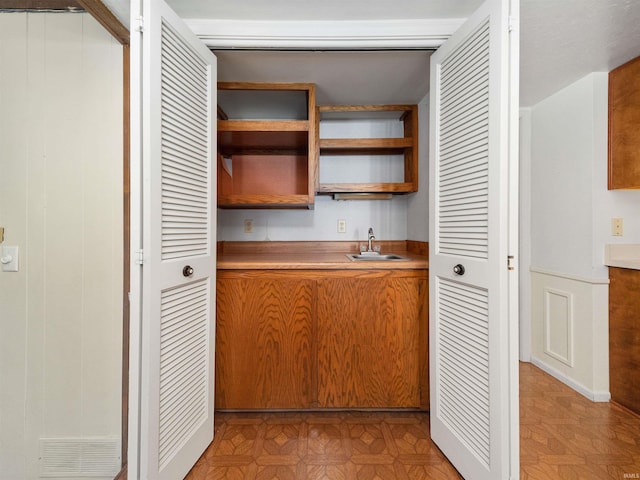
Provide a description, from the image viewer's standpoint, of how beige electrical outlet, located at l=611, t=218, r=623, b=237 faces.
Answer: facing the viewer

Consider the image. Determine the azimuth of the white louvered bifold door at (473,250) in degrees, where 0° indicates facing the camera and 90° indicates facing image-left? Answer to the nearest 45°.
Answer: approximately 45°

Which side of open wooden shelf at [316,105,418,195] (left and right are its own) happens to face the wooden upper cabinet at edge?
left

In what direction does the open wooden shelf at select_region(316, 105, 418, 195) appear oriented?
toward the camera

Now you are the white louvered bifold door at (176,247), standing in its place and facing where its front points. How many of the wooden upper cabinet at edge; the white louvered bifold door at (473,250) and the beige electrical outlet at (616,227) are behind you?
0

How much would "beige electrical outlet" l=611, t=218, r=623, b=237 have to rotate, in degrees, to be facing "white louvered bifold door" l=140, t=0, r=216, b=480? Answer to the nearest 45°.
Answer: approximately 45° to its right

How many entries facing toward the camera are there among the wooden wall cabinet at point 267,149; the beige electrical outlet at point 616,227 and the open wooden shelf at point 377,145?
3

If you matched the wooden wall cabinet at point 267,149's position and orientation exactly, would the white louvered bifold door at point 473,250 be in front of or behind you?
in front
